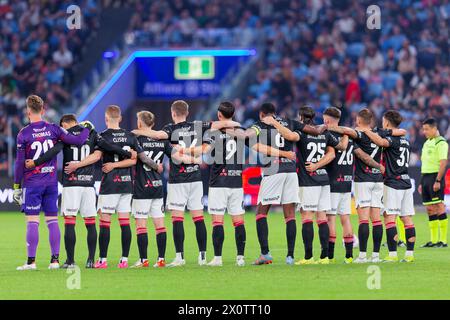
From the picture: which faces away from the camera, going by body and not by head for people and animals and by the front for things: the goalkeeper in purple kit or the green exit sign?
the goalkeeper in purple kit

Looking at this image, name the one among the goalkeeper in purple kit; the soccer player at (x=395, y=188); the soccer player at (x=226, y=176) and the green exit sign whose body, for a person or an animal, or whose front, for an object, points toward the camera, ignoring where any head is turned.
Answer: the green exit sign

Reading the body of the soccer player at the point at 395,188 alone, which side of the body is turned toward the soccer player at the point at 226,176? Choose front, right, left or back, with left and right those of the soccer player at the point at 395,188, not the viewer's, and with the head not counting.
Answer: left

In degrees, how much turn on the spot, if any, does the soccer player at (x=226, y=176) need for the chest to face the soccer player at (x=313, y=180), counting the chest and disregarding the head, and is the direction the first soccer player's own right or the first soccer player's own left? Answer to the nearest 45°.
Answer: approximately 90° to the first soccer player's own right

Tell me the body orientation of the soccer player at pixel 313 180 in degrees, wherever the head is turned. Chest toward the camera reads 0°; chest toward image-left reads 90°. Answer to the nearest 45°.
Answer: approximately 180°

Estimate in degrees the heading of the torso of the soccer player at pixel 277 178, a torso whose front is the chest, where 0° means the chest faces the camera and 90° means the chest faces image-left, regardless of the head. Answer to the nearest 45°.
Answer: approximately 180°

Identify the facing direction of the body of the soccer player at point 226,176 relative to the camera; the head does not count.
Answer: away from the camera

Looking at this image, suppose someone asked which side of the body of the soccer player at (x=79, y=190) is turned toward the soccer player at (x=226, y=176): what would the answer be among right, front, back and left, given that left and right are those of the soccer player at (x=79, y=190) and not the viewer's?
right

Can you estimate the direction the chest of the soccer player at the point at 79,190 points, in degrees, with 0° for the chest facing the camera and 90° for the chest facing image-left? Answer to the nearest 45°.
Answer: approximately 180°

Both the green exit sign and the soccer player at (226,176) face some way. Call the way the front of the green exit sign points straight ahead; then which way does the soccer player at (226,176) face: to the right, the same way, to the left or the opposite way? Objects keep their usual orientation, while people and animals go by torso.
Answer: the opposite way

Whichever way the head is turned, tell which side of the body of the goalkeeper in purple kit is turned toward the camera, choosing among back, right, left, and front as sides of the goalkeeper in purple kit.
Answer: back

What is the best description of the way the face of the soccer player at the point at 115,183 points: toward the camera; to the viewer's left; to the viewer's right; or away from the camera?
away from the camera
